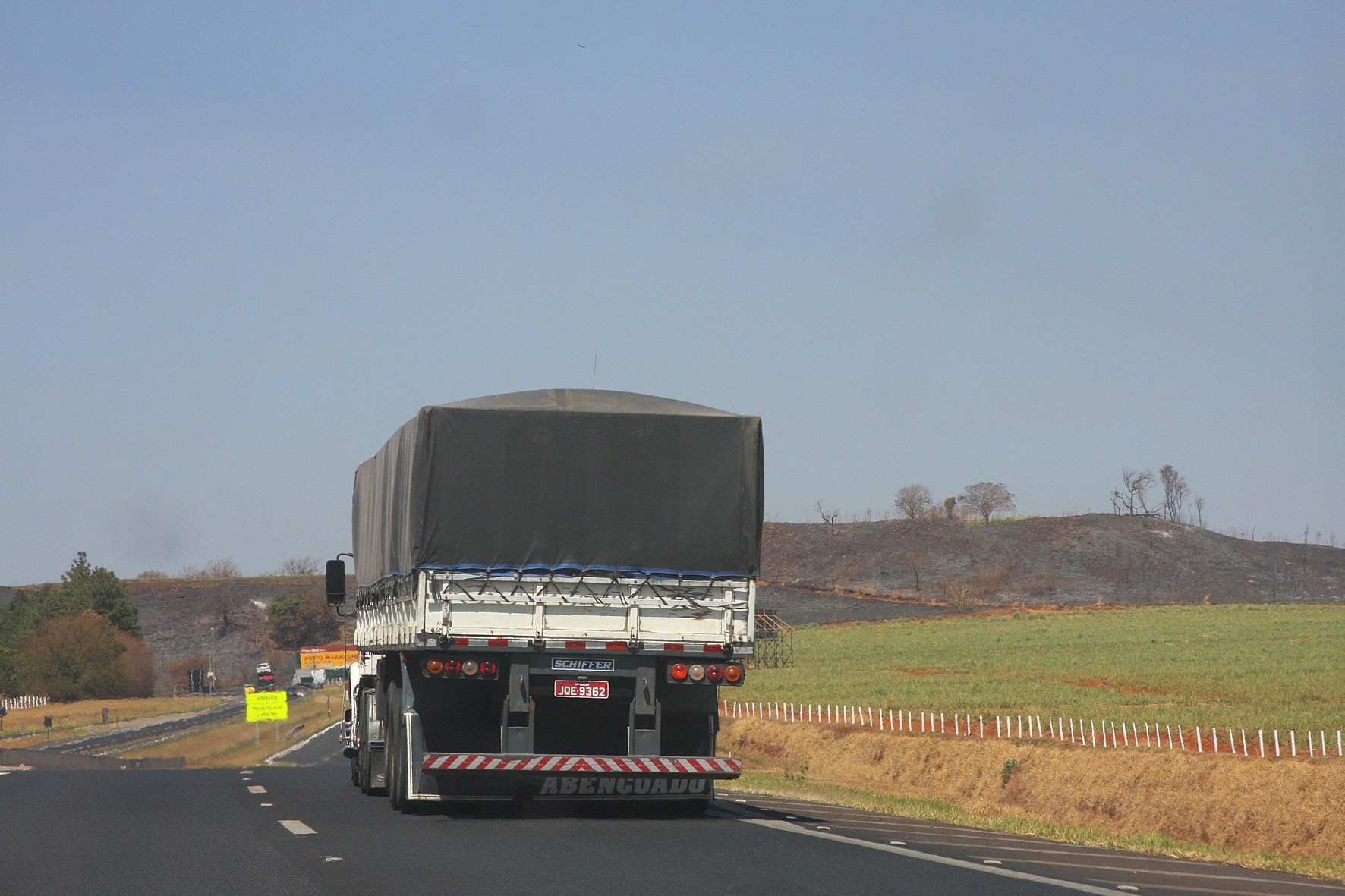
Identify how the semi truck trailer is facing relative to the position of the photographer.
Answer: facing away from the viewer

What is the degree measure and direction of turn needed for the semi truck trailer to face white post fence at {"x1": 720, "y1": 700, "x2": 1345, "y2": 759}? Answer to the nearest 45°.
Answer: approximately 45° to its right
